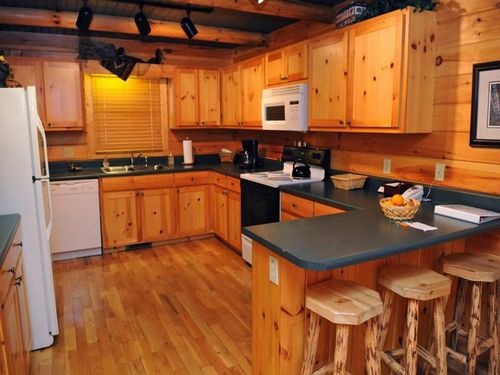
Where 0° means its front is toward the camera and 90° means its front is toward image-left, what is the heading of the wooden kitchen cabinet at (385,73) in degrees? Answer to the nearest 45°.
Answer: approximately 45°

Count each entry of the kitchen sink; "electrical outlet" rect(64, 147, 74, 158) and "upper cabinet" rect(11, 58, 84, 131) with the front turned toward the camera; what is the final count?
3

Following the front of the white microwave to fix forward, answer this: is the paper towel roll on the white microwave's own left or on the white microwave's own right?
on the white microwave's own right

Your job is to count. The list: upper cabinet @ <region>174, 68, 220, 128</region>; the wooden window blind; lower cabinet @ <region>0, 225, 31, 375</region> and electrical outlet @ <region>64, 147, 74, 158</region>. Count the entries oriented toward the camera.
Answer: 3

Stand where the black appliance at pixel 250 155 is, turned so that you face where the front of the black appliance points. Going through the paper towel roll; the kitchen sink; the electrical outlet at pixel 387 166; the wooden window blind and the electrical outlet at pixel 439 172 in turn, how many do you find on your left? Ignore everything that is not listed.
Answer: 2

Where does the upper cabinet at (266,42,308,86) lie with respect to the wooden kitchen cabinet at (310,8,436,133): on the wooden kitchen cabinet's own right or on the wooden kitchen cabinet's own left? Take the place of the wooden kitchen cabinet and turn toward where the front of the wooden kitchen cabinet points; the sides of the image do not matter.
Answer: on the wooden kitchen cabinet's own right

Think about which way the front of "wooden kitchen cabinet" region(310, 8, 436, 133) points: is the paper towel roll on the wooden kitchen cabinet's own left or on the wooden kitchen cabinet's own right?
on the wooden kitchen cabinet's own right

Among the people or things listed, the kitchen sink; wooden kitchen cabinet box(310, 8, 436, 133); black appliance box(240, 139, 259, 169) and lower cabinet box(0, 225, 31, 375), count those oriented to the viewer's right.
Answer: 1

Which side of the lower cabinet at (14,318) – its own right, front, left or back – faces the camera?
right

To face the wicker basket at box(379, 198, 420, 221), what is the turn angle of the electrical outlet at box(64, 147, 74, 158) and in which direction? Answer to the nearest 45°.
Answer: approximately 45° to its left
